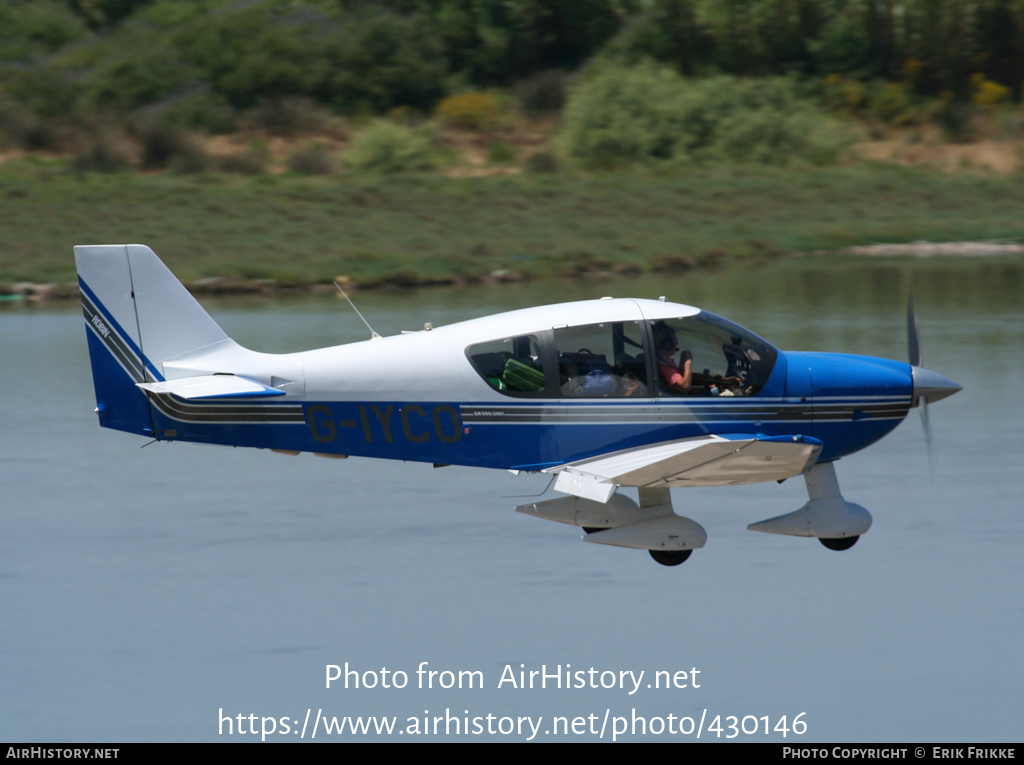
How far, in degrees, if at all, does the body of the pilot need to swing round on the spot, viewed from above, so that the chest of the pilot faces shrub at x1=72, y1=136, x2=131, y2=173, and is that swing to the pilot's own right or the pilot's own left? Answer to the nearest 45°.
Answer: approximately 135° to the pilot's own left

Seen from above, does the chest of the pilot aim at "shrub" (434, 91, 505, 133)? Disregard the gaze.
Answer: no

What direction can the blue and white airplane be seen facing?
to the viewer's right

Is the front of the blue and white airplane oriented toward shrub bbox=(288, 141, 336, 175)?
no

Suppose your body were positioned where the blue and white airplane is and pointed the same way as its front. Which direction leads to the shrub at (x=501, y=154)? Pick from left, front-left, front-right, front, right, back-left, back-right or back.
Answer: left

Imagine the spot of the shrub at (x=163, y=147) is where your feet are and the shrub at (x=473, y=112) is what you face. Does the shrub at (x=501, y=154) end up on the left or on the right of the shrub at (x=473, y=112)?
right

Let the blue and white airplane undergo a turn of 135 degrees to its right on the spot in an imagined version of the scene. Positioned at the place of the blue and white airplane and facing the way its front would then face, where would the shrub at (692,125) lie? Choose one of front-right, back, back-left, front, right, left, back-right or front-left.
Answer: back-right

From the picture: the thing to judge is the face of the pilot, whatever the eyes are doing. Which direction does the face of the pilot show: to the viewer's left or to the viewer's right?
to the viewer's right

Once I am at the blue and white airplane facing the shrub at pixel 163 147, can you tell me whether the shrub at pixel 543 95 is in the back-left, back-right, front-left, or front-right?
front-right

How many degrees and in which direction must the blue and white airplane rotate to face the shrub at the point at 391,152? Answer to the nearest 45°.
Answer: approximately 90° to its left

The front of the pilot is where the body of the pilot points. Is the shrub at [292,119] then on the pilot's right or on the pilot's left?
on the pilot's left

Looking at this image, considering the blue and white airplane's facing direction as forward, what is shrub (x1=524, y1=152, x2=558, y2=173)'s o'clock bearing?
The shrub is roughly at 9 o'clock from the blue and white airplane.

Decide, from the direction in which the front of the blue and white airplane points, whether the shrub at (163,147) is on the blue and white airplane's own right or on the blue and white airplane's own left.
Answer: on the blue and white airplane's own left

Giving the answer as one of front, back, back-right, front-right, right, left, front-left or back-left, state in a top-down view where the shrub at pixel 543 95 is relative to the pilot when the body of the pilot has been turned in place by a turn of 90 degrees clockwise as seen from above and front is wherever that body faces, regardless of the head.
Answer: back

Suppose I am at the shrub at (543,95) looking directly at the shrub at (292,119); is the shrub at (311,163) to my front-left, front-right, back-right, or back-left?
front-left

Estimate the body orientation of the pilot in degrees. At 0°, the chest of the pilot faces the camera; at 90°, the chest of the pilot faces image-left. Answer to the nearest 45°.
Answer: approximately 270°

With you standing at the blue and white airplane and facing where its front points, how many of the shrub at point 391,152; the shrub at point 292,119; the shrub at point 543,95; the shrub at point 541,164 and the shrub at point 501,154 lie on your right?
0

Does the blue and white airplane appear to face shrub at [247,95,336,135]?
no

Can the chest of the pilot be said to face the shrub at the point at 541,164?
no
